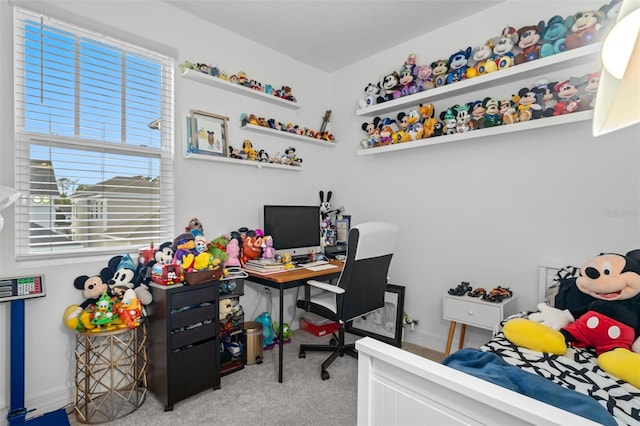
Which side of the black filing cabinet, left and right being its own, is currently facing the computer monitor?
left

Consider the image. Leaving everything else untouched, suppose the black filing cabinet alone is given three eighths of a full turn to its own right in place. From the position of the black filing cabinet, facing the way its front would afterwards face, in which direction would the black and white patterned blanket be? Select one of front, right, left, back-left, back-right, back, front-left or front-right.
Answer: back-left

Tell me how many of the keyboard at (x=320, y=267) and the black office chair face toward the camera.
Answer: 1

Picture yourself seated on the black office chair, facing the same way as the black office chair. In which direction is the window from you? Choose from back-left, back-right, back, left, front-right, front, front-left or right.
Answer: front-left

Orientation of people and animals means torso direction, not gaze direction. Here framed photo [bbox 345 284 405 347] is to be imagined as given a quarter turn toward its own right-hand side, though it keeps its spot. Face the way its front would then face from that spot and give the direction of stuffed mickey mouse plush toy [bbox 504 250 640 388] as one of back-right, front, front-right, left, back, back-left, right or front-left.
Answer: back

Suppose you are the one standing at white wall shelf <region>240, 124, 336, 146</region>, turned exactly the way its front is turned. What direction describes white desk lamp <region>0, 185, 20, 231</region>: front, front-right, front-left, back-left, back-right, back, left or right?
right

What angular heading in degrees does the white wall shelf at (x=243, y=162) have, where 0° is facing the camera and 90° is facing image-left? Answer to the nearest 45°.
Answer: approximately 315°

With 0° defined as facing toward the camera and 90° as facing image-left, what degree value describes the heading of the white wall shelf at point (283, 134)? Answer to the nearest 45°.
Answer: approximately 315°

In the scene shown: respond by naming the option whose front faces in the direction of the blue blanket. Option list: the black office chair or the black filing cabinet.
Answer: the black filing cabinet

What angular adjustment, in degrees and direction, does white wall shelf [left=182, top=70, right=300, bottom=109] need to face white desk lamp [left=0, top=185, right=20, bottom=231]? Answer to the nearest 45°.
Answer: approximately 90° to its right

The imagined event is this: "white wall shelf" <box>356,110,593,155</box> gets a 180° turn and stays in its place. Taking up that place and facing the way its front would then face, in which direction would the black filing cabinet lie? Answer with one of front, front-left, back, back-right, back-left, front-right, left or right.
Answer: back

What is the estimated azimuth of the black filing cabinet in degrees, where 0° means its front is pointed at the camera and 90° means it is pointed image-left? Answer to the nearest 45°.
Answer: approximately 315°

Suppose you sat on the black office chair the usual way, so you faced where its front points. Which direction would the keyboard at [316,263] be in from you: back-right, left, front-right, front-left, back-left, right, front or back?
front
